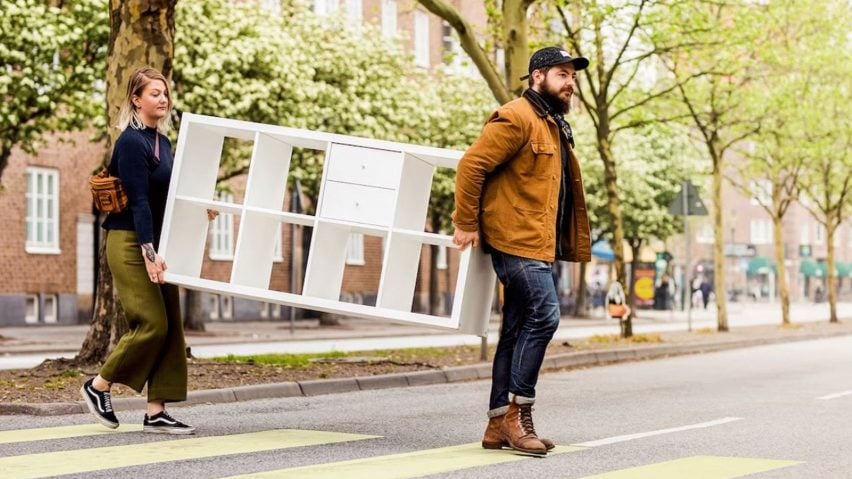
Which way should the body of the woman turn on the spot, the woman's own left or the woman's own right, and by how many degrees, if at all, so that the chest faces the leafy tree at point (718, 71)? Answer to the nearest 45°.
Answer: approximately 45° to the woman's own left

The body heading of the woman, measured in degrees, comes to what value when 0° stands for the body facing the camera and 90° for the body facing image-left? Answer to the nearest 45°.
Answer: approximately 270°

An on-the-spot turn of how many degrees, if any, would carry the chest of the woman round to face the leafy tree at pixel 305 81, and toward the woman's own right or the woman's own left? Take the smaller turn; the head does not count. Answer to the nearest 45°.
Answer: approximately 90° to the woman's own left

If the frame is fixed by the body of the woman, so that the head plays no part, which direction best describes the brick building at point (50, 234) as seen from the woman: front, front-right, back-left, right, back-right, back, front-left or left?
left

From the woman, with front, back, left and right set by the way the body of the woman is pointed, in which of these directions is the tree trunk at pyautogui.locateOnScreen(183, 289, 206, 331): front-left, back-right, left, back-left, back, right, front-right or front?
left

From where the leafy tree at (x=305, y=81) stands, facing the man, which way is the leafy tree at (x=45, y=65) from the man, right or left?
right
